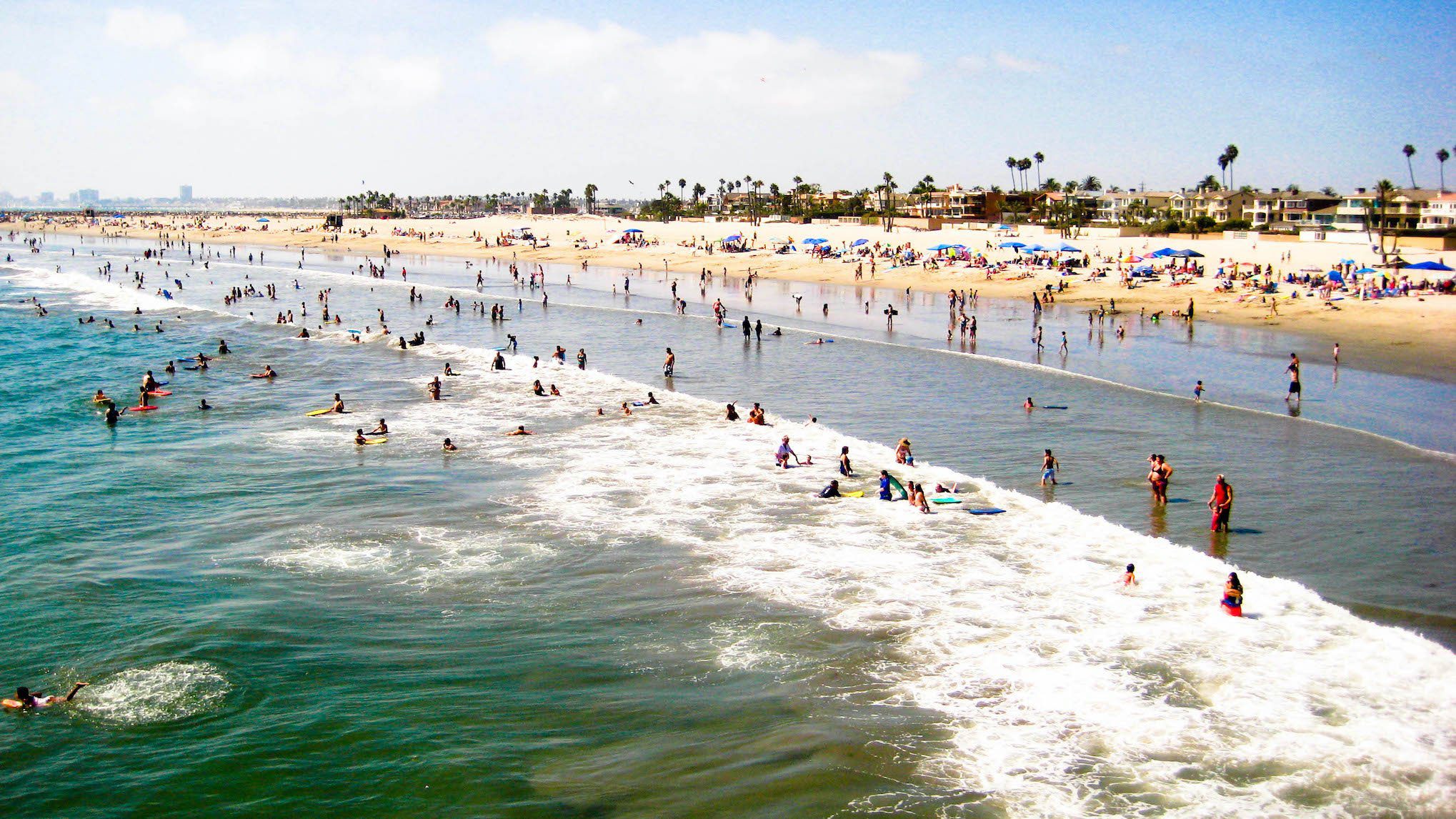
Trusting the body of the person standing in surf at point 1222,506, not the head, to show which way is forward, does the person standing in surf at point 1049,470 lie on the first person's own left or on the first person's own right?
on the first person's own right

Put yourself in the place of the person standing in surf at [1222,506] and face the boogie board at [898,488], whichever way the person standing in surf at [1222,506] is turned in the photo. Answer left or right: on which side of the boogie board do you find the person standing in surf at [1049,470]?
right

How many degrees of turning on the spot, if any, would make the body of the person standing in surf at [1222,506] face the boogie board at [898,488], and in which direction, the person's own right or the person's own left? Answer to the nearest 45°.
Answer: approximately 45° to the person's own right

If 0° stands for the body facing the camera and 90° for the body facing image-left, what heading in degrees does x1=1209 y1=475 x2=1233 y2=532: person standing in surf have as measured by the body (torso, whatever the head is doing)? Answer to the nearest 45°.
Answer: approximately 45°

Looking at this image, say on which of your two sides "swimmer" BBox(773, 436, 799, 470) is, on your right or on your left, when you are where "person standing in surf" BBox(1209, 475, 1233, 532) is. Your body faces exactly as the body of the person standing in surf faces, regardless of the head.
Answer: on your right

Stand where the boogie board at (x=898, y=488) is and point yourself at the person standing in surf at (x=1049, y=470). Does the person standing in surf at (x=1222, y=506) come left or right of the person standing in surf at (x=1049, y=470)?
right
